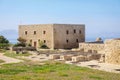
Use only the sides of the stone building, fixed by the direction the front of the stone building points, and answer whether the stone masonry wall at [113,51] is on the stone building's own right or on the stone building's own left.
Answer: on the stone building's own left

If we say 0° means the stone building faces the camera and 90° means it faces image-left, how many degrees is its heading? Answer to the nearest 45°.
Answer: approximately 45°

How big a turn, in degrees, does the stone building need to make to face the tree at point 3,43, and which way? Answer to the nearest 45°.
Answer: approximately 45° to its right

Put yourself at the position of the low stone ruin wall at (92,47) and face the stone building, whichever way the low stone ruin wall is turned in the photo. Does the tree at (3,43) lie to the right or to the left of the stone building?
left

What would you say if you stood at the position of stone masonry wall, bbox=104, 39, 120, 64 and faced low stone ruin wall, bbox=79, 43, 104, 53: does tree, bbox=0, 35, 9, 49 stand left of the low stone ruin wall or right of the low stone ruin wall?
left

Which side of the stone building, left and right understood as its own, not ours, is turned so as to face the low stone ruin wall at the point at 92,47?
left
